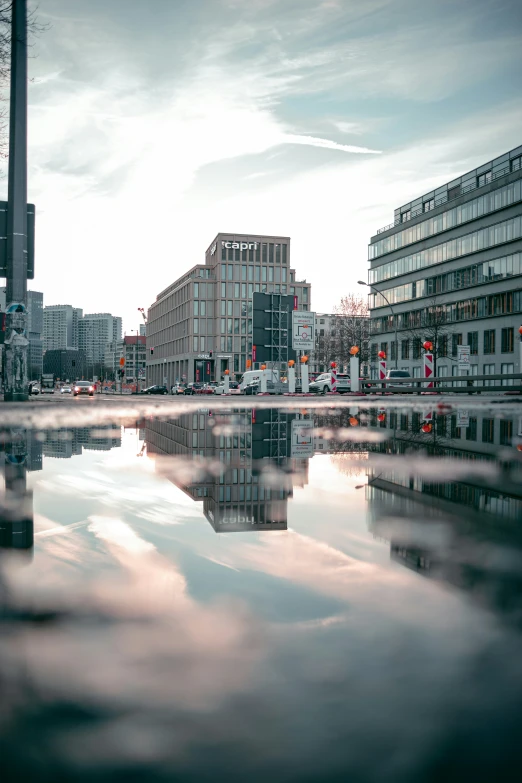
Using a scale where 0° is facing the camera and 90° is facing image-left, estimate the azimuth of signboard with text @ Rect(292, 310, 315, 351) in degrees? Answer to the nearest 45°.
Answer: approximately 0°

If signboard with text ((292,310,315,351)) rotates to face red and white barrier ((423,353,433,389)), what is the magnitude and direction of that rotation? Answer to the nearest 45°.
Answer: approximately 45° to its left
